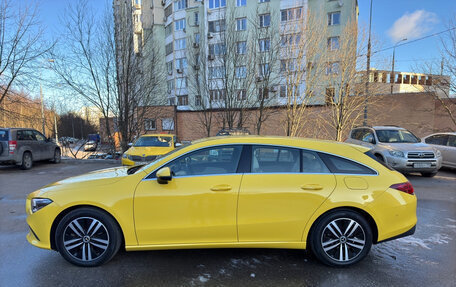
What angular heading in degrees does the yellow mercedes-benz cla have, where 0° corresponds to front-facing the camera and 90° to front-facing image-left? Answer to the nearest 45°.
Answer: approximately 90°

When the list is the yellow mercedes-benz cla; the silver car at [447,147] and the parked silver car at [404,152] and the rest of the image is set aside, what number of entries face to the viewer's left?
1

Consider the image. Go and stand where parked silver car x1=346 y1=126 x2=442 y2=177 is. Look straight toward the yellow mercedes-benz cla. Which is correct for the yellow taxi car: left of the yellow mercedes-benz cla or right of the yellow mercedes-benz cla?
right

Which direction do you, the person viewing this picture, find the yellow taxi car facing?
facing the viewer and to the left of the viewer

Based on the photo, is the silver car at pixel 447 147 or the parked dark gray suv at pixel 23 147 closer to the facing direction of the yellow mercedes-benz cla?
the parked dark gray suv

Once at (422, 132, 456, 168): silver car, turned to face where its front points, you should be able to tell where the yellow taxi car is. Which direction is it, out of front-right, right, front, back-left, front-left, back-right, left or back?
right

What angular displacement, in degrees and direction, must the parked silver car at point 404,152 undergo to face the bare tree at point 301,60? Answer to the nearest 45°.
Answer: approximately 180°

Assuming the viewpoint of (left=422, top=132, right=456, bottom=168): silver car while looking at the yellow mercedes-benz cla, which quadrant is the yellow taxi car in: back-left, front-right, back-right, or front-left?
front-right

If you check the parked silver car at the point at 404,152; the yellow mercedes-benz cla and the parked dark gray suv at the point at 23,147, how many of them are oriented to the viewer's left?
1

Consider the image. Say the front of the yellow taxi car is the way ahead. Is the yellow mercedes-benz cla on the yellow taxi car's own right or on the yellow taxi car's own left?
on the yellow taxi car's own left

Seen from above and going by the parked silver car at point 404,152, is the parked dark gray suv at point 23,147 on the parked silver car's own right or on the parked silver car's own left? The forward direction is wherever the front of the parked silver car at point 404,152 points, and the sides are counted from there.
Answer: on the parked silver car's own right

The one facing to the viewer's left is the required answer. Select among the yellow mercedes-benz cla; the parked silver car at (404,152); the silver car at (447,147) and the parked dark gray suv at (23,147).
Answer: the yellow mercedes-benz cla
